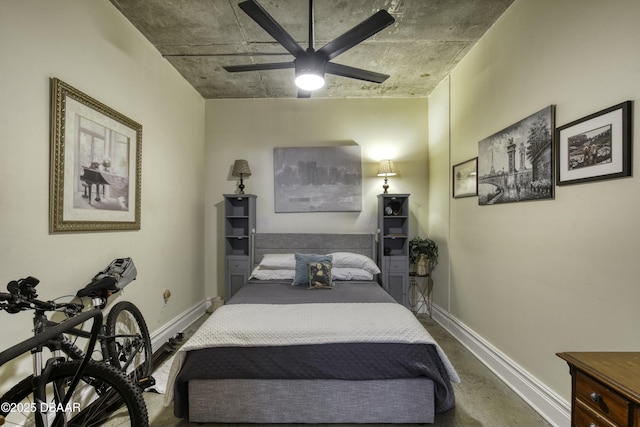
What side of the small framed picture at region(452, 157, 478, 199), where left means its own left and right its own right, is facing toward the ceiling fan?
front

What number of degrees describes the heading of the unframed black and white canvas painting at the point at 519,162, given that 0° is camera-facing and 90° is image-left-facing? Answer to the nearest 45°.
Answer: approximately 45°

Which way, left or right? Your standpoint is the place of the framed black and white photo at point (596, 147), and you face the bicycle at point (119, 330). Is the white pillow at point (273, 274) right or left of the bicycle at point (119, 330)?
right

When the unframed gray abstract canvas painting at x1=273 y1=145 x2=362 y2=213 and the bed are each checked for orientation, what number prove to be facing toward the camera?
2

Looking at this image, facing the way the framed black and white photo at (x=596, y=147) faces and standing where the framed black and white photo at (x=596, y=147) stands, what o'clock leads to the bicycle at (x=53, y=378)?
The bicycle is roughly at 12 o'clock from the framed black and white photo.

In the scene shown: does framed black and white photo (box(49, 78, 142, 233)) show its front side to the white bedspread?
yes

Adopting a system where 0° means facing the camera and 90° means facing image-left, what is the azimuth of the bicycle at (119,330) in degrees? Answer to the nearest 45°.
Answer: approximately 45°

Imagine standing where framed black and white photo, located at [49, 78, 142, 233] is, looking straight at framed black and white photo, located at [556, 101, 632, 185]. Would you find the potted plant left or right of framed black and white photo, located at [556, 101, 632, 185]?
left

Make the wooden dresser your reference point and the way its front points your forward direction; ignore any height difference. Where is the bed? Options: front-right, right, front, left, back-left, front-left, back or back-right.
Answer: front-right

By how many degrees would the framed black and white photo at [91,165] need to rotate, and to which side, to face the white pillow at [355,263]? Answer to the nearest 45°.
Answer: approximately 45° to its left

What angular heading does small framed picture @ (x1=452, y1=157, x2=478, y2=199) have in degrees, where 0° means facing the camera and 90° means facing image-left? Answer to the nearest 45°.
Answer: approximately 45°

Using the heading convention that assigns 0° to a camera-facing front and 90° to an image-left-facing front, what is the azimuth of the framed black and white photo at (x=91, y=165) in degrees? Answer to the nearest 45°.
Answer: approximately 315°

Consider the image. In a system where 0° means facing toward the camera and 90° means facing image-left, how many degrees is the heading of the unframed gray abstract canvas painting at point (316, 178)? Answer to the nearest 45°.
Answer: approximately 0°

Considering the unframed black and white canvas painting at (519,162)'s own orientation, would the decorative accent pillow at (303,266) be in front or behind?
in front

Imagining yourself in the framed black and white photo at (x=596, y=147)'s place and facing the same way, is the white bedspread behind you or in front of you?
in front
